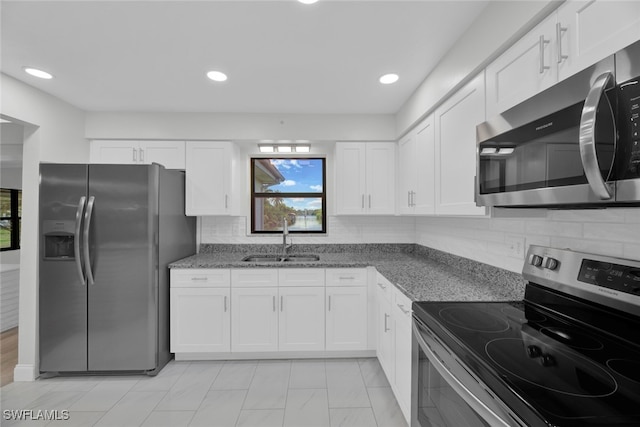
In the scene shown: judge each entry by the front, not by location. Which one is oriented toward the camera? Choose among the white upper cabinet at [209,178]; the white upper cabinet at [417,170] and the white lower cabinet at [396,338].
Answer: the white upper cabinet at [209,178]

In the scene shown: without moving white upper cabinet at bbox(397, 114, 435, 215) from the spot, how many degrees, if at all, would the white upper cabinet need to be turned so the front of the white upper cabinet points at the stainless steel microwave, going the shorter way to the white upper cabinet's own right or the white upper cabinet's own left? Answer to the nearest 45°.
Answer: approximately 90° to the white upper cabinet's own left

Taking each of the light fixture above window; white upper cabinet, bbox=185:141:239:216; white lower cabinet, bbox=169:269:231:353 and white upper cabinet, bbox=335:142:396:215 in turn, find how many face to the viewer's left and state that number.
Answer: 0

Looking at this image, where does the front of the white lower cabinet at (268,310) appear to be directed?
toward the camera

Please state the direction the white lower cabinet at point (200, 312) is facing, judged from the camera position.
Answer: facing the viewer

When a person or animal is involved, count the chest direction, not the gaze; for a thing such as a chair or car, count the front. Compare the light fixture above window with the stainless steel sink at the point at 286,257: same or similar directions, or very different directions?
same or similar directions

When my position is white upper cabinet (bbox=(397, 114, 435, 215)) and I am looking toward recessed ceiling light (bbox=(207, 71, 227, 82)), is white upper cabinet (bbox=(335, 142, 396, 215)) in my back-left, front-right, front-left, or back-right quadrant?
front-right

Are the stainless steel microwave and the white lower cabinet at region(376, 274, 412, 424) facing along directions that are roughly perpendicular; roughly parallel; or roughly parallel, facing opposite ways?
roughly parallel

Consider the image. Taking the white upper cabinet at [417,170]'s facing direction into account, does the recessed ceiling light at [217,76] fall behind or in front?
in front

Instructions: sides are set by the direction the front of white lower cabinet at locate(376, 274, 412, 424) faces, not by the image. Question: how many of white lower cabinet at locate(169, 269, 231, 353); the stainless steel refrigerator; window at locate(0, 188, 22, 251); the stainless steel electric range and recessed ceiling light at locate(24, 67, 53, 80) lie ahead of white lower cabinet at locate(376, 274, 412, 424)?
4

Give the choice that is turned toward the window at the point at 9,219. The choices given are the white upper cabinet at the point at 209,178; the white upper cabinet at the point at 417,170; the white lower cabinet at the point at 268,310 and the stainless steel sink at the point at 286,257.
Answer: the white upper cabinet at the point at 417,170

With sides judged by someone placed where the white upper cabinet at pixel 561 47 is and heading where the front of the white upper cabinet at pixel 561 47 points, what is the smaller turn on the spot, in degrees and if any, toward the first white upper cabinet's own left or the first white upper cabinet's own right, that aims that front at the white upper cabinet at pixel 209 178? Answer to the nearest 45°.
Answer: approximately 45° to the first white upper cabinet's own right

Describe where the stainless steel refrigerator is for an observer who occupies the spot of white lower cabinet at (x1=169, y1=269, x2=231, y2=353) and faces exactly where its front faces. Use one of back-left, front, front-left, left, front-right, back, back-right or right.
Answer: right

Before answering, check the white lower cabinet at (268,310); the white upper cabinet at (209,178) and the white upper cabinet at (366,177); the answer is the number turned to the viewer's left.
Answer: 0

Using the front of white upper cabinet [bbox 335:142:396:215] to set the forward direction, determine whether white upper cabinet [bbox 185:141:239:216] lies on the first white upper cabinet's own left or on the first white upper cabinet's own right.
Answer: on the first white upper cabinet's own right
